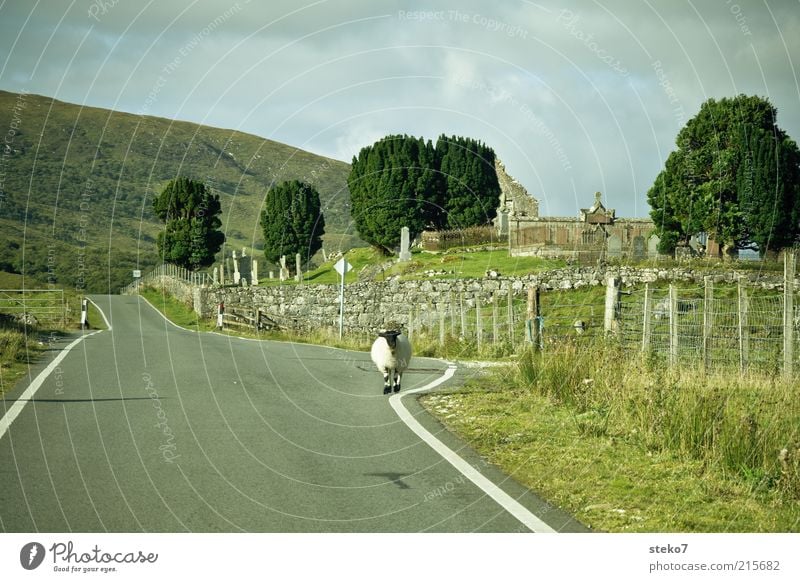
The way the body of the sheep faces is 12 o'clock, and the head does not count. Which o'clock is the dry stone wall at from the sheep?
The dry stone wall is roughly at 6 o'clock from the sheep.

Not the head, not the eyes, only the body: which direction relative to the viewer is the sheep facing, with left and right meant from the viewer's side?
facing the viewer
